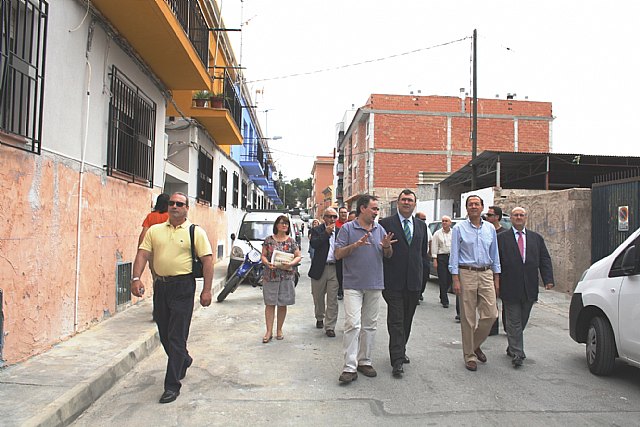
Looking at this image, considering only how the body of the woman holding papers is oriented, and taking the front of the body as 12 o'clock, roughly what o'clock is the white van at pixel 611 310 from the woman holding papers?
The white van is roughly at 10 o'clock from the woman holding papers.

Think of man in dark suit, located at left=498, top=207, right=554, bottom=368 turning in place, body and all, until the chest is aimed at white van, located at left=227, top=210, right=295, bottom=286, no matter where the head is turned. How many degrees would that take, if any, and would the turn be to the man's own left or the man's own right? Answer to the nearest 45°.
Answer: approximately 135° to the man's own right

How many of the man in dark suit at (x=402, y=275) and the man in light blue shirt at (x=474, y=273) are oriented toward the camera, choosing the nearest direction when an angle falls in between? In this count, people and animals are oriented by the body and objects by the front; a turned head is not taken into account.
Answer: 2

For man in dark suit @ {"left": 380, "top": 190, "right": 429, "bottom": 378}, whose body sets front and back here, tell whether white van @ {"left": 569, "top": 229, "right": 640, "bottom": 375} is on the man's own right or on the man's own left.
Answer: on the man's own left

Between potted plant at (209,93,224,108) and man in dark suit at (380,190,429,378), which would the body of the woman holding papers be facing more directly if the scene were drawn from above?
the man in dark suit

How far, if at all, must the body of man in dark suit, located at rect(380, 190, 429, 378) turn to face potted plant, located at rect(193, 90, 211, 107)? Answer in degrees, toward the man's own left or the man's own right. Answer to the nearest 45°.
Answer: approximately 135° to the man's own right
